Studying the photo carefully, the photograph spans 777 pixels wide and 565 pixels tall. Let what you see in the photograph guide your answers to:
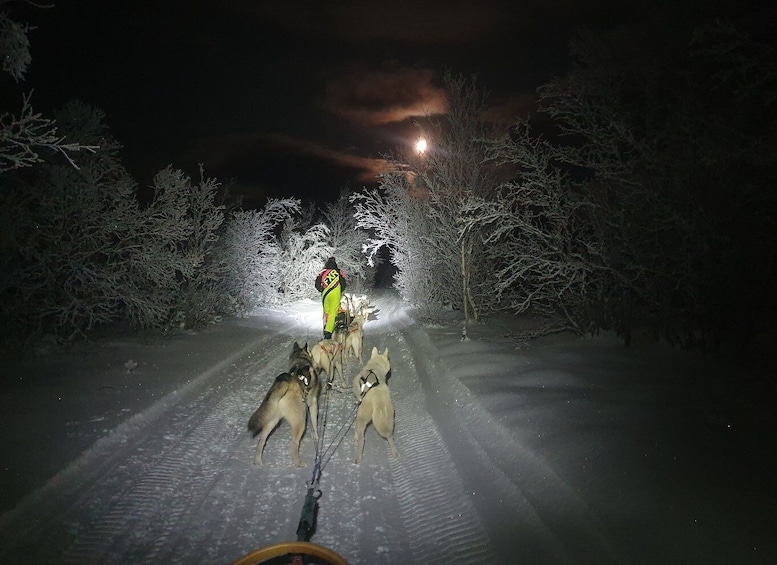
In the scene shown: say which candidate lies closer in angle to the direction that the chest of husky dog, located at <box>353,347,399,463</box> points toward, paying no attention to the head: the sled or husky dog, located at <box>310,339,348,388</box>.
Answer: the husky dog

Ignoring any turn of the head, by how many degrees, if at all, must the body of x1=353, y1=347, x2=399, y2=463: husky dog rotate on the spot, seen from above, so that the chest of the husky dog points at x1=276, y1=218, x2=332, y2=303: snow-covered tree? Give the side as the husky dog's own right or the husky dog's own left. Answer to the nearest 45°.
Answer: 0° — it already faces it

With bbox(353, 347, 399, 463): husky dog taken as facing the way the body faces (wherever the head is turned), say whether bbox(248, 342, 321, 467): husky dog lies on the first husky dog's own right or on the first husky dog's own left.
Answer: on the first husky dog's own left

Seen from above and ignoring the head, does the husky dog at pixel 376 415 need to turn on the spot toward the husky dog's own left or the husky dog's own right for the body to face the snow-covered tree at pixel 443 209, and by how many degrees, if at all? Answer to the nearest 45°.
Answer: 0° — it already faces it

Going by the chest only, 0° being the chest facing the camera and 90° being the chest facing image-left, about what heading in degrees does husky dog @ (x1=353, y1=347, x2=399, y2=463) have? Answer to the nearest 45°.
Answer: approximately 180°

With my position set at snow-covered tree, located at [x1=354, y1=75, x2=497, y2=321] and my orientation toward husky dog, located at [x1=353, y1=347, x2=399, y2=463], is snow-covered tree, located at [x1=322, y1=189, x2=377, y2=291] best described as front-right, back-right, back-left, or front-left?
back-right

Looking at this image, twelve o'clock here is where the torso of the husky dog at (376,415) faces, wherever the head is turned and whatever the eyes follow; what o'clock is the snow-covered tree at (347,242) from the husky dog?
The snow-covered tree is roughly at 12 o'clock from the husky dog.

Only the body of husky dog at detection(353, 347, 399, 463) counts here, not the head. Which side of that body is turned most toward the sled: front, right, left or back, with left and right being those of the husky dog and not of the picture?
back

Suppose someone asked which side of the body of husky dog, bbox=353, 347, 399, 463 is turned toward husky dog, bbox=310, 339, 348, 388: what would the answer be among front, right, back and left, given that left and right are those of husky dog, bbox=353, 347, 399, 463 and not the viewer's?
front

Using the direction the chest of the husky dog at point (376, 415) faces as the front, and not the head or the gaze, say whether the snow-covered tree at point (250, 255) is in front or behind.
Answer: in front

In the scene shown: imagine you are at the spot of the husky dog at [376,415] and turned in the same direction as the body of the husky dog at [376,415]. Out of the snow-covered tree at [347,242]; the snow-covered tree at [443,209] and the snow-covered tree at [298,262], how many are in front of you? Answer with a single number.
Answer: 3

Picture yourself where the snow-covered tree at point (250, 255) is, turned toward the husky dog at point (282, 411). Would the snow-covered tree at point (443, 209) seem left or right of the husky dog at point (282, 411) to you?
left
